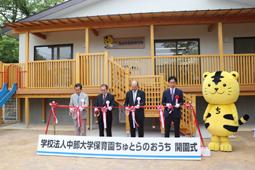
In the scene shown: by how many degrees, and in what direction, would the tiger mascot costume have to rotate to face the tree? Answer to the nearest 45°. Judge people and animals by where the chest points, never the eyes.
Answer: approximately 135° to its right

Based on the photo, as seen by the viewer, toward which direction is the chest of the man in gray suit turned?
toward the camera

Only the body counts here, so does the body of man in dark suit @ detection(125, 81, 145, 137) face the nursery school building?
no

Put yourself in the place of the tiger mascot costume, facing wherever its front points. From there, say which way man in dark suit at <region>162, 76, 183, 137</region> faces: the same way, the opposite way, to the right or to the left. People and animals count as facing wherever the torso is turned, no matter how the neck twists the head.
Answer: the same way

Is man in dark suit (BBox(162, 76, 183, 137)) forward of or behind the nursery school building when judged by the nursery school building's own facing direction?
forward

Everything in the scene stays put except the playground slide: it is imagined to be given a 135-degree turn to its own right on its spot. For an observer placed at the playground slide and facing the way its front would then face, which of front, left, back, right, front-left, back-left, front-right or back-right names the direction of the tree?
front

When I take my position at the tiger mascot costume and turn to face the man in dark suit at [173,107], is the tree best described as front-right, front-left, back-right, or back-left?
front-right

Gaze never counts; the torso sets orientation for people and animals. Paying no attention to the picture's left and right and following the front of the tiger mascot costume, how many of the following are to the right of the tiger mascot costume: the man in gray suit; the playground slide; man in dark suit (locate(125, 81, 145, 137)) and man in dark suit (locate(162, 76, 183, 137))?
4

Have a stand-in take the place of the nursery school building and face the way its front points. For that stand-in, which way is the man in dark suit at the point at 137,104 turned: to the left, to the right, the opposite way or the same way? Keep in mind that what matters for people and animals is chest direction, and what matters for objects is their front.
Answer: the same way

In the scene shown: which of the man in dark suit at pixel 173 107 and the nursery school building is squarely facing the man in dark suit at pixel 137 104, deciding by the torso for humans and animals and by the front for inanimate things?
the nursery school building

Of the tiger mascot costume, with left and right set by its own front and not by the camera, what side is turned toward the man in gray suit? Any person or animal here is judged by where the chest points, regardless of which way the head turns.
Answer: right

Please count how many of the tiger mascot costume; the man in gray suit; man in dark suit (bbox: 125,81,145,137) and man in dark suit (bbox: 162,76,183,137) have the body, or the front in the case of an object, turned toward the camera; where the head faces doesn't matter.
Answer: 4

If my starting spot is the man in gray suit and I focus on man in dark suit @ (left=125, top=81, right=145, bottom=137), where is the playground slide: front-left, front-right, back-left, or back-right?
back-left

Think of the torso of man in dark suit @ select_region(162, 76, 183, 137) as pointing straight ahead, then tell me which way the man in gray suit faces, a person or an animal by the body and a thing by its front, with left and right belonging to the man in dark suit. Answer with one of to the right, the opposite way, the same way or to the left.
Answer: the same way

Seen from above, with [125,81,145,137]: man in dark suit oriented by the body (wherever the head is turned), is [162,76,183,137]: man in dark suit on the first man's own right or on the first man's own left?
on the first man's own left

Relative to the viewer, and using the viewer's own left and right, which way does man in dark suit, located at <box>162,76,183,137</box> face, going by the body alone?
facing the viewer

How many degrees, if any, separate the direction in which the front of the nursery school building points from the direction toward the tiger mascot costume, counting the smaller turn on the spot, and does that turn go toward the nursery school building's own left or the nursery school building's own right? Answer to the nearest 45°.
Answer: approximately 45° to the nursery school building's own left

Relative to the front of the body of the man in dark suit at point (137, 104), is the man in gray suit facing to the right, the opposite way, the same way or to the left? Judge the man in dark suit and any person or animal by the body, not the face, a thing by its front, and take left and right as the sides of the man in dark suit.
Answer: the same way
